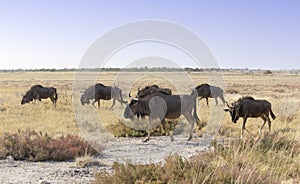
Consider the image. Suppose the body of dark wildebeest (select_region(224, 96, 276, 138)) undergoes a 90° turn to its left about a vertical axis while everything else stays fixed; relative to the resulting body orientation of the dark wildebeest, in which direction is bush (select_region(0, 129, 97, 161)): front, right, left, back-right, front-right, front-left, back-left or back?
front-right

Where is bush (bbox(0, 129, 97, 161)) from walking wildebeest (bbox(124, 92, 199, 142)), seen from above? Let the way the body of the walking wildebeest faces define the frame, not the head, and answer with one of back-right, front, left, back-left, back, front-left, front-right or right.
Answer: front-left

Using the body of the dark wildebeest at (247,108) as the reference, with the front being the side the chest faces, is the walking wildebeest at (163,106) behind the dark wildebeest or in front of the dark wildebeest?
in front

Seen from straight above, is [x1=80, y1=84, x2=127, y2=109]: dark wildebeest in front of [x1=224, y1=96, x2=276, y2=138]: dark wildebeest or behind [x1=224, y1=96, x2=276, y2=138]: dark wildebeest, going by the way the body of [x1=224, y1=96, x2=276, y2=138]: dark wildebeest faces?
in front

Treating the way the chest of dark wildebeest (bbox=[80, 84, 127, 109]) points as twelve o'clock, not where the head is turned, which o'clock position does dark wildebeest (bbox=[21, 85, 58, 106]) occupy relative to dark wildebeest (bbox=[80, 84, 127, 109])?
dark wildebeest (bbox=[21, 85, 58, 106]) is roughly at 1 o'clock from dark wildebeest (bbox=[80, 84, 127, 109]).

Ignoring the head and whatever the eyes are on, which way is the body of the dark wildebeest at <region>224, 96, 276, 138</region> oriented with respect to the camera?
to the viewer's left

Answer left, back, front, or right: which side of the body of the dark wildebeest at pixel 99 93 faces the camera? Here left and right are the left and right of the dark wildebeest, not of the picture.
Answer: left

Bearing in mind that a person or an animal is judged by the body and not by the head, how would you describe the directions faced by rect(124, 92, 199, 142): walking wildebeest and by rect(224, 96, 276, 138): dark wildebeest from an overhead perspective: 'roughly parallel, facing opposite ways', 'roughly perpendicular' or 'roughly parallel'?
roughly parallel

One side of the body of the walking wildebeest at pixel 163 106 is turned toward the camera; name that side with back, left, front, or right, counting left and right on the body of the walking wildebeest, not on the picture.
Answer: left

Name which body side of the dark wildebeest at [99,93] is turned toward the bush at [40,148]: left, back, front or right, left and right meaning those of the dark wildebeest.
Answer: left

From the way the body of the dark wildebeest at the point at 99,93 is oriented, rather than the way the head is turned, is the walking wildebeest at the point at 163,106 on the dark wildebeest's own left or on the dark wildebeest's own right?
on the dark wildebeest's own left

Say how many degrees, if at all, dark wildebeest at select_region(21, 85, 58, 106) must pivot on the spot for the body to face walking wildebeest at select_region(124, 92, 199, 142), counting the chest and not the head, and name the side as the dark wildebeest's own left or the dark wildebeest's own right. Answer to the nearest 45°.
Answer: approximately 90° to the dark wildebeest's own left

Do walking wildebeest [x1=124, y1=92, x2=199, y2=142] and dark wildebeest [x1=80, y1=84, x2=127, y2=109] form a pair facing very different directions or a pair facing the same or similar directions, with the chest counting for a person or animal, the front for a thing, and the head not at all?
same or similar directions

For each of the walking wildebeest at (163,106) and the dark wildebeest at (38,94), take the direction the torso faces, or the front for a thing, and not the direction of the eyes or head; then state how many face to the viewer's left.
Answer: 2

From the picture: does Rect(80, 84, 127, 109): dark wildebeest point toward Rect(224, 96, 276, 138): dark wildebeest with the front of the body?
no

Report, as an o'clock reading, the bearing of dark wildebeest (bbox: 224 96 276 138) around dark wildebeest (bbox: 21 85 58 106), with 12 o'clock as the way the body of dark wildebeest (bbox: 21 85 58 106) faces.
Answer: dark wildebeest (bbox: 224 96 276 138) is roughly at 8 o'clock from dark wildebeest (bbox: 21 85 58 106).

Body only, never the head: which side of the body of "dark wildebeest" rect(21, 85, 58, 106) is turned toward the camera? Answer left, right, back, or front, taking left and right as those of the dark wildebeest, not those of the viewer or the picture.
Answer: left

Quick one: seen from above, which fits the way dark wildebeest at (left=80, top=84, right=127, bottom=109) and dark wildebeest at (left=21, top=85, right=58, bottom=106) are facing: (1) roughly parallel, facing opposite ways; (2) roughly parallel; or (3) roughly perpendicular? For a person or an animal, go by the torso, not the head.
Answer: roughly parallel

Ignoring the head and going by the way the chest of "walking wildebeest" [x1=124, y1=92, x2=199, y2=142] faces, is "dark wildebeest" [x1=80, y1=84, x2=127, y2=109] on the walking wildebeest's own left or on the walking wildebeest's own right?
on the walking wildebeest's own right
